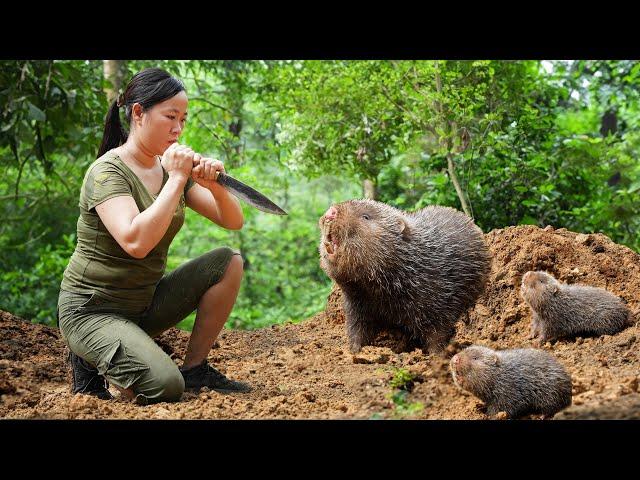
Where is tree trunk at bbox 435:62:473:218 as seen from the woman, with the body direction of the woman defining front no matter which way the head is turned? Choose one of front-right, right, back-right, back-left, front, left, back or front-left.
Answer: left

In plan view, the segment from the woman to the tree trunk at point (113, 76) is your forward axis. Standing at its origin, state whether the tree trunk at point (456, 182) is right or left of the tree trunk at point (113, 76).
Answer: right

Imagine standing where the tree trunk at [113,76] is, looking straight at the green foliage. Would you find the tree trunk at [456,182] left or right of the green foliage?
left

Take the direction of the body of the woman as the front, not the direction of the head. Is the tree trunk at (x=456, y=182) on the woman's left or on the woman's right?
on the woman's left

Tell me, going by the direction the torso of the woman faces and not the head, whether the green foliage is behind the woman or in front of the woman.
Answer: in front

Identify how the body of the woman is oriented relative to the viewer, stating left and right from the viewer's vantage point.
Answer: facing the viewer and to the right of the viewer

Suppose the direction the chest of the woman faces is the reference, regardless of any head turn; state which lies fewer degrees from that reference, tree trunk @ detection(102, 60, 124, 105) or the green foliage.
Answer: the green foliage

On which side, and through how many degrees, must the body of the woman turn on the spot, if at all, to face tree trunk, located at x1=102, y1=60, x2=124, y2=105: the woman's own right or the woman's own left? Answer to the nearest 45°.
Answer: approximately 135° to the woman's own left
